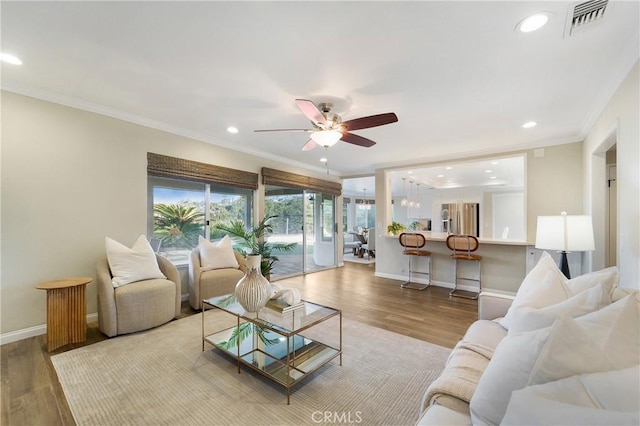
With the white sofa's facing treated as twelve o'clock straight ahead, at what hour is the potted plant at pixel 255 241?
The potted plant is roughly at 1 o'clock from the white sofa.

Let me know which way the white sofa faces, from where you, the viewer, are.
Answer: facing to the left of the viewer

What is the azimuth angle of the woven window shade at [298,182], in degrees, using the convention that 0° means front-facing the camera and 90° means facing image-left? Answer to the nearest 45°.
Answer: approximately 315°

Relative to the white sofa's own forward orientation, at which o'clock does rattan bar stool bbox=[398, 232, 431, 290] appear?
The rattan bar stool is roughly at 2 o'clock from the white sofa.

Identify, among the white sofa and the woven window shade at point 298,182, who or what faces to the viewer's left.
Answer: the white sofa

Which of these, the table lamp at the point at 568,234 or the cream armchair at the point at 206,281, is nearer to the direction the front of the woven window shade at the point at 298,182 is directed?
the table lamp

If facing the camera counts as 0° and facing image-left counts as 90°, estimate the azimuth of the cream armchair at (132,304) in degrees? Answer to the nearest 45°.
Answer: approximately 315°

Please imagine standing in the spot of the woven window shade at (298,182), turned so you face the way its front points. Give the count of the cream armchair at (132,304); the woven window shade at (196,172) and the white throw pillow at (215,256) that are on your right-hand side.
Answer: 3
